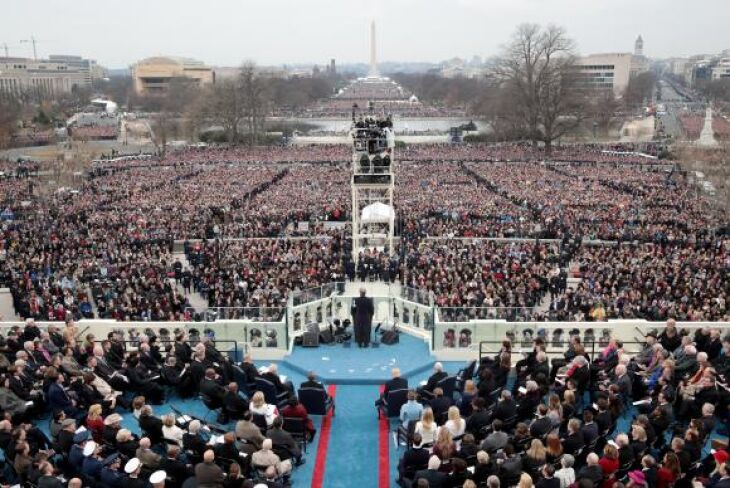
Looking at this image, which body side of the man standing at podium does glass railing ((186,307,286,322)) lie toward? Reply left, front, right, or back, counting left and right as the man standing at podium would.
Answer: left

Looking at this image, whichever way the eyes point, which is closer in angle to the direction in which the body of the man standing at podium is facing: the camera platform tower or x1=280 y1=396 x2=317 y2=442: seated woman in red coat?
the camera platform tower

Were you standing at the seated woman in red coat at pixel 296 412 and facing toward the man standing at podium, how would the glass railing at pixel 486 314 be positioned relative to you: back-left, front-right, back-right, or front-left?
front-right

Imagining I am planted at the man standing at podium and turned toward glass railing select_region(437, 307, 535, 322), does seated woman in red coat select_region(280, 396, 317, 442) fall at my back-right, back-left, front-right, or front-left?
back-right

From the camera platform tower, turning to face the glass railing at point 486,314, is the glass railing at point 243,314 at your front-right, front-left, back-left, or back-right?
front-right

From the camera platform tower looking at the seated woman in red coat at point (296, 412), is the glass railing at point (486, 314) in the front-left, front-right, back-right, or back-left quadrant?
front-left

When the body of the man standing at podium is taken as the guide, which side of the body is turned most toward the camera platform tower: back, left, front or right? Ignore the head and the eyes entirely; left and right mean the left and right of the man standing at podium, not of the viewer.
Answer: front

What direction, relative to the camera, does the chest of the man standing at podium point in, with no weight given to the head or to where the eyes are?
away from the camera

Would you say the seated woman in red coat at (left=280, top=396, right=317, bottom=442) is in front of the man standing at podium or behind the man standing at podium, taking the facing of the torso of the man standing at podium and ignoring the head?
behind

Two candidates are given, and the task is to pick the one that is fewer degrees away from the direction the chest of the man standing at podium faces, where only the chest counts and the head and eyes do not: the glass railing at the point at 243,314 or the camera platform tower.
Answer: the camera platform tower

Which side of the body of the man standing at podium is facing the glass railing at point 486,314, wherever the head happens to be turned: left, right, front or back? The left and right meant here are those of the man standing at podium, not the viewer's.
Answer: right
